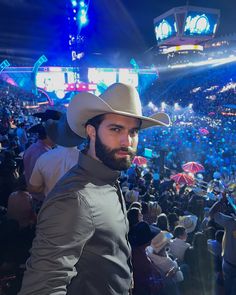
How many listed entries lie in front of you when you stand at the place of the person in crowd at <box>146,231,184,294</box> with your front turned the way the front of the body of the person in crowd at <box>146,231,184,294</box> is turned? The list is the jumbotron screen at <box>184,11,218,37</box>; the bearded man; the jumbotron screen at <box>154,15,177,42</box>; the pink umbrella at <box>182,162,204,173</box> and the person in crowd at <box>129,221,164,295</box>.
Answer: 3

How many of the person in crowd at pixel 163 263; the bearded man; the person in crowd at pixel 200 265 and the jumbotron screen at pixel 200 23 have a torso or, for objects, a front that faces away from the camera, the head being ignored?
2

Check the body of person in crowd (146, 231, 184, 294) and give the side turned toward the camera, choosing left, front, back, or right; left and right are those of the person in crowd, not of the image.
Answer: back

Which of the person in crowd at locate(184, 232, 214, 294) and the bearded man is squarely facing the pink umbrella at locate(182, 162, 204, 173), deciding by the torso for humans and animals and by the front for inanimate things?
the person in crowd

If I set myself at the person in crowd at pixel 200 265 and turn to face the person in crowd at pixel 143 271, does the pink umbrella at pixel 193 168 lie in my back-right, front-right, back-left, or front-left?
back-right

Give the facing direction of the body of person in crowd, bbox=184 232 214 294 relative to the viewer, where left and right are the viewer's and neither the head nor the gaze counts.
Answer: facing away from the viewer

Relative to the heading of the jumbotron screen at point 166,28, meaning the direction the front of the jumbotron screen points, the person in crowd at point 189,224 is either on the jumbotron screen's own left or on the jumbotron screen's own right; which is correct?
on the jumbotron screen's own left

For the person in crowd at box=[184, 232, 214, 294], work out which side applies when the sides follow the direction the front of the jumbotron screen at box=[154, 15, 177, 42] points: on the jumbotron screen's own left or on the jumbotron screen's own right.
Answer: on the jumbotron screen's own left

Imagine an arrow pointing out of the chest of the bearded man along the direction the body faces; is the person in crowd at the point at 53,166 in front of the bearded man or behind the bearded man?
behind

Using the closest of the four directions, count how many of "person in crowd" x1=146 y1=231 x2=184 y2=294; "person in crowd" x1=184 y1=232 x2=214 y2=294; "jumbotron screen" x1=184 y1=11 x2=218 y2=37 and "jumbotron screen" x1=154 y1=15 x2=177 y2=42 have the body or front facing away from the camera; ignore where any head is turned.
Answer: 2

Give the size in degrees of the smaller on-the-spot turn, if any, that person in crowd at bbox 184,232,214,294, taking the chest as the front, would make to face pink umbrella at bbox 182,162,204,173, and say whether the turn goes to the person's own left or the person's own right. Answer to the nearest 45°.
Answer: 0° — they already face it

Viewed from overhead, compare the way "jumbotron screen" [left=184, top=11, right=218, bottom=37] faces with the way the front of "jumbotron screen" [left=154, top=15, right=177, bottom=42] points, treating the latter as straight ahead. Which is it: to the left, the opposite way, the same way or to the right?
to the left

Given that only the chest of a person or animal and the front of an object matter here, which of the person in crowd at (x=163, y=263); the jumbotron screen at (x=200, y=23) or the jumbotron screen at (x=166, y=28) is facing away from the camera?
the person in crowd
